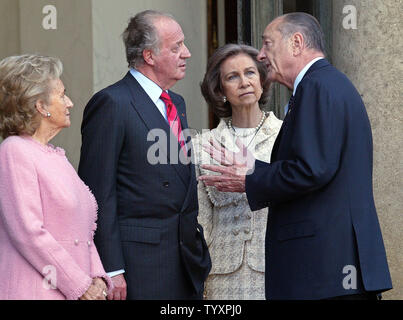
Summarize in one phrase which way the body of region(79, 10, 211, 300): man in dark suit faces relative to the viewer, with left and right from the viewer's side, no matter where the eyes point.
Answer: facing the viewer and to the right of the viewer

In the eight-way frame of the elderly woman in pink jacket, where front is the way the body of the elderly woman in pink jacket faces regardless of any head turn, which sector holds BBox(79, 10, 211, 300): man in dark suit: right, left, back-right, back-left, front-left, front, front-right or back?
front-left

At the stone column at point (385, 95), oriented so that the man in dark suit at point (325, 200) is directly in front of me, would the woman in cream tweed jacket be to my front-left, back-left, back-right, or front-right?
front-right

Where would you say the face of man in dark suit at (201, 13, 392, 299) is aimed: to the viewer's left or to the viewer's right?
to the viewer's left

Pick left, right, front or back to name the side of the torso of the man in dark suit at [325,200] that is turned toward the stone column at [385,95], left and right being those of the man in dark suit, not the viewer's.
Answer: right

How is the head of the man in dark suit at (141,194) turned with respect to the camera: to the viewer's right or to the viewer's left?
to the viewer's right

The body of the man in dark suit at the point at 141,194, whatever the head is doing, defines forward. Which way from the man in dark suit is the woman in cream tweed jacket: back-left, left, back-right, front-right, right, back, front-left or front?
left

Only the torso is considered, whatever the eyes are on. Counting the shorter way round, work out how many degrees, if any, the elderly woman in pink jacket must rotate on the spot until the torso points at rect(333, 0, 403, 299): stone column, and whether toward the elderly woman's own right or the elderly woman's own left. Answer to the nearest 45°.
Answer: approximately 45° to the elderly woman's own left

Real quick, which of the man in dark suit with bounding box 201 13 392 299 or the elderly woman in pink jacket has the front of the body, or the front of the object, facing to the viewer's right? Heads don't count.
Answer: the elderly woman in pink jacket

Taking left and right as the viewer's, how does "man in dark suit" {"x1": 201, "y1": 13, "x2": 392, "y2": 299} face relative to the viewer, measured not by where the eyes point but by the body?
facing to the left of the viewer

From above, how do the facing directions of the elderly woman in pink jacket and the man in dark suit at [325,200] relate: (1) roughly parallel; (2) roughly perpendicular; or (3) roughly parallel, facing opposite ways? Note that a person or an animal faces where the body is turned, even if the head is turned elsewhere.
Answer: roughly parallel, facing opposite ways

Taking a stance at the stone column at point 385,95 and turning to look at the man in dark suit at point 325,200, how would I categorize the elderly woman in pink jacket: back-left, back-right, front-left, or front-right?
front-right

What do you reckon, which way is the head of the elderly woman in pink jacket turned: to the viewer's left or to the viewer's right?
to the viewer's right

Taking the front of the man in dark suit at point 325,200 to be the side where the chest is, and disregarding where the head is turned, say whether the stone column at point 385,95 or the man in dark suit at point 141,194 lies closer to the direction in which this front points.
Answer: the man in dark suit

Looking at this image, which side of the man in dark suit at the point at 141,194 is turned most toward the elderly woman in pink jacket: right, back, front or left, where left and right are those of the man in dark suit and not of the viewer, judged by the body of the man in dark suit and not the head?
right

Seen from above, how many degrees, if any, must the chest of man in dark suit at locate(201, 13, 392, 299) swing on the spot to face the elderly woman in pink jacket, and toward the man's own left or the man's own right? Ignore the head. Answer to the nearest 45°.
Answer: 0° — they already face them

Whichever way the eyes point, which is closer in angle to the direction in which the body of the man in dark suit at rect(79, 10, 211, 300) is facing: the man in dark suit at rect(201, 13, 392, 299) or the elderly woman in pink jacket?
the man in dark suit

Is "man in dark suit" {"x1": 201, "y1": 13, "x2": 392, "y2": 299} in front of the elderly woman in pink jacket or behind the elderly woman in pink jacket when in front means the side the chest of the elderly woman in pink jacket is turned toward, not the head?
in front
